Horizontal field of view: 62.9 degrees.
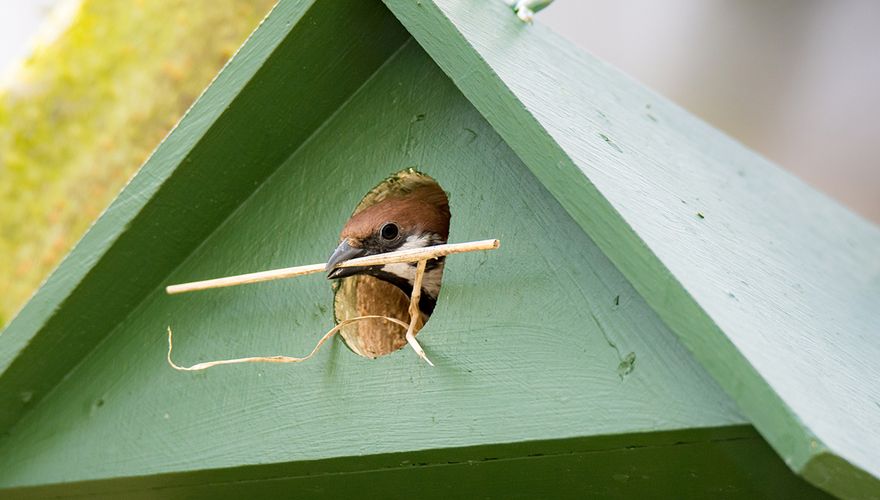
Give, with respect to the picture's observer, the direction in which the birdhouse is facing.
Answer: facing the viewer and to the left of the viewer
